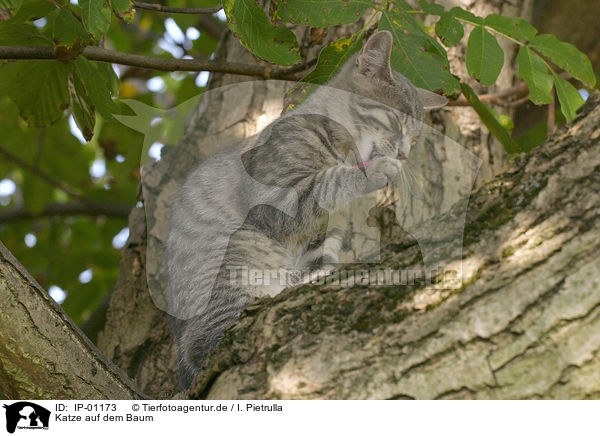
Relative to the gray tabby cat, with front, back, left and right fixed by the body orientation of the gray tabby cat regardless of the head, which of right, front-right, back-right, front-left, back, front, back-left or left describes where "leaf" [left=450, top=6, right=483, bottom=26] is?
front-right

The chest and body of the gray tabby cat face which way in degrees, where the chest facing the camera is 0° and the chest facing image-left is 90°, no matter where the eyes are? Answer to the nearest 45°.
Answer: approximately 270°

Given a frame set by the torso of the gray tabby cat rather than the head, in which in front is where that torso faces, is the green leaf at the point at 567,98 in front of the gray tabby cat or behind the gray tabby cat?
in front
